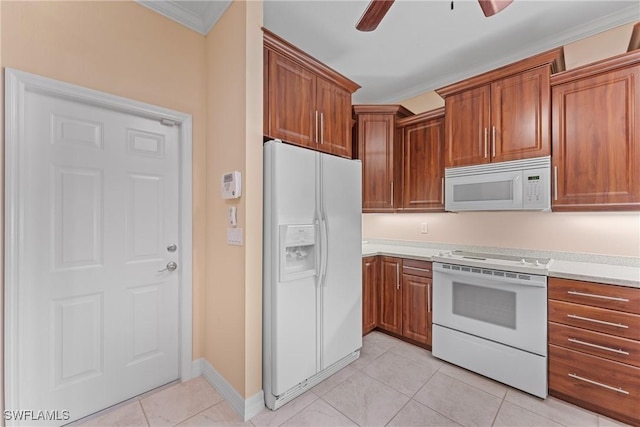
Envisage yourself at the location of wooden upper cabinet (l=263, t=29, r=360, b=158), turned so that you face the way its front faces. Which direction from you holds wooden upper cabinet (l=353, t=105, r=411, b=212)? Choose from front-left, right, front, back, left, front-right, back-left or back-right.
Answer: left

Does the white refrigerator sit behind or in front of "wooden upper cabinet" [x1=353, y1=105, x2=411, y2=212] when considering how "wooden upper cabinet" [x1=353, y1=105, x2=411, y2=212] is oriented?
in front

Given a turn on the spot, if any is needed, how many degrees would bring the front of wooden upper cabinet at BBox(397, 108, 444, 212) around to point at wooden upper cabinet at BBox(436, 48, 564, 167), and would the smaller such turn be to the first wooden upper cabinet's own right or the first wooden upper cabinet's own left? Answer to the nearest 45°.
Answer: approximately 90° to the first wooden upper cabinet's own left

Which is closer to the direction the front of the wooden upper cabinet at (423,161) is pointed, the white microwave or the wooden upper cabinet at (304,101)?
the wooden upper cabinet

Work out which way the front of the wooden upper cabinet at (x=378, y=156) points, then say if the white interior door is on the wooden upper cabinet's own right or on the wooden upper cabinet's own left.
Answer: on the wooden upper cabinet's own right

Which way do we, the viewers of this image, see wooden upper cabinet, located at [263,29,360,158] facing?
facing the viewer and to the right of the viewer

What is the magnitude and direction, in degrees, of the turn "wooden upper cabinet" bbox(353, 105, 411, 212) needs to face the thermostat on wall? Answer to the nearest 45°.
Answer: approximately 45° to its right

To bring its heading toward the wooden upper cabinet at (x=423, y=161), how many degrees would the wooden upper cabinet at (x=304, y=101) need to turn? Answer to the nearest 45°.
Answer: approximately 90° to its left

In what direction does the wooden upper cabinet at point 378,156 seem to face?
toward the camera
